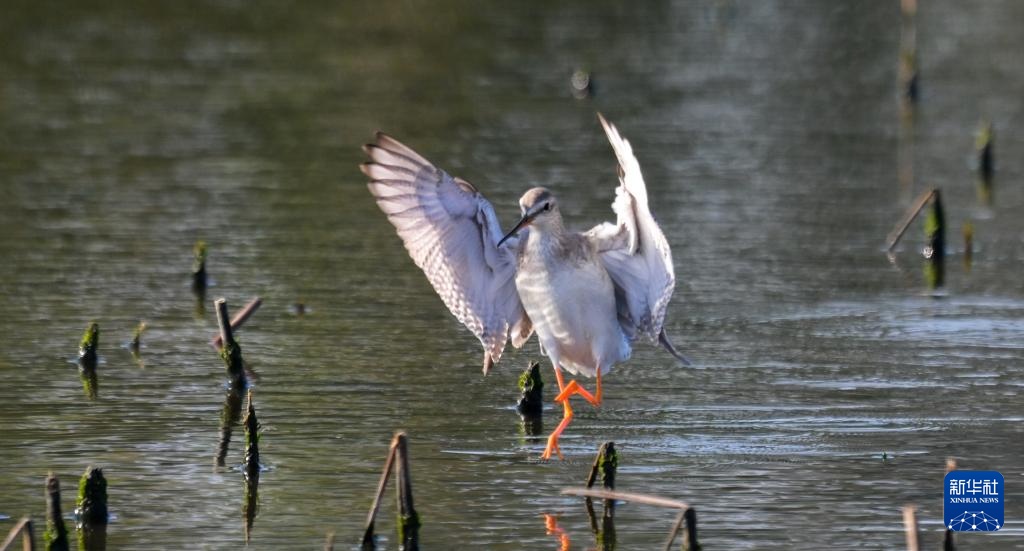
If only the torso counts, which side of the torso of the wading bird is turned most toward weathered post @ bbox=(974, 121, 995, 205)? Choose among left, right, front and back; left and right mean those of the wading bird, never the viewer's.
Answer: back

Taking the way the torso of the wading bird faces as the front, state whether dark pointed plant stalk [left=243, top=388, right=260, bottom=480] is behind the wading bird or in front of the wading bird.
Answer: in front

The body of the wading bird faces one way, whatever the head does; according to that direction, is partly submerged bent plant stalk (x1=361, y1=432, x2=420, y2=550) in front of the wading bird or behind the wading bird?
in front

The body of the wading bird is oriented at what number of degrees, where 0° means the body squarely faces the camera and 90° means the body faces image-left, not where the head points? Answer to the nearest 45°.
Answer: approximately 45°

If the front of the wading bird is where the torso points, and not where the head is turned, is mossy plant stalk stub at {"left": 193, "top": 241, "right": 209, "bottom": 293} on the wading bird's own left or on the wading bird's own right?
on the wading bird's own right

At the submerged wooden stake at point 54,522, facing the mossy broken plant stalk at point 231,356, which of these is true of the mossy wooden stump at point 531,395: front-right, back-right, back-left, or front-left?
front-right

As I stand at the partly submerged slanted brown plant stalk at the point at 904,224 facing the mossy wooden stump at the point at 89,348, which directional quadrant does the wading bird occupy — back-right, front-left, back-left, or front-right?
front-left

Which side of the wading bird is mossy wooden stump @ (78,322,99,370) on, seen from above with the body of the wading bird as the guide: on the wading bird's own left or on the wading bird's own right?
on the wading bird's own right
